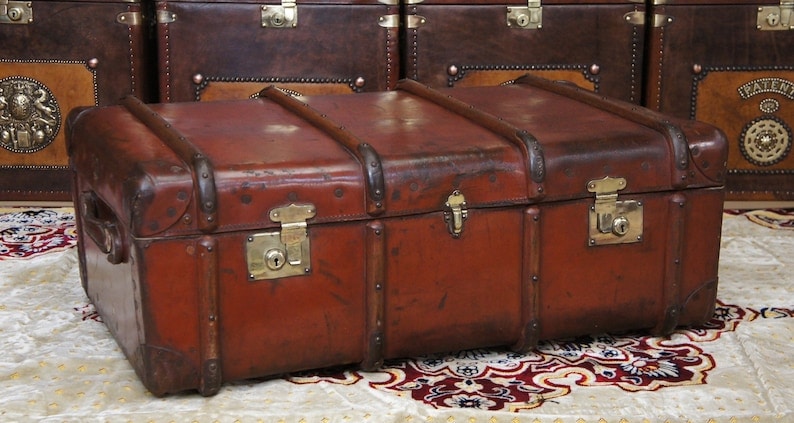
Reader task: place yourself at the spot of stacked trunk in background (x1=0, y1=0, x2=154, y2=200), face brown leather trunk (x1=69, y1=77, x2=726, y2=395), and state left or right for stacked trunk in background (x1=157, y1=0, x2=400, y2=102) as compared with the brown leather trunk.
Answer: left

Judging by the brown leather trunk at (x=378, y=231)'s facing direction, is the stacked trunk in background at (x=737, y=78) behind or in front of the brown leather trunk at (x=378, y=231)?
behind

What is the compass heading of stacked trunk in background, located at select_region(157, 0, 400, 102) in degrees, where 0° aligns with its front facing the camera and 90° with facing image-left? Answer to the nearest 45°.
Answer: approximately 0°

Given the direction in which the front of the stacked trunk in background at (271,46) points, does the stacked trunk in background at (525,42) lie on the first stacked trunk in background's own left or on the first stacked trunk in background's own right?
on the first stacked trunk in background's own left

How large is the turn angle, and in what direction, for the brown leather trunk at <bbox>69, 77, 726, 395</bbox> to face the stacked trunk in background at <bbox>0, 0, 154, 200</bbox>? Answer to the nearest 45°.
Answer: approximately 135° to its right

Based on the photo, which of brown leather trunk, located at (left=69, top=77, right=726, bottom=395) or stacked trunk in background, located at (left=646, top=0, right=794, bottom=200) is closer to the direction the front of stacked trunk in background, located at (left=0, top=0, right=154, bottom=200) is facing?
the brown leather trunk

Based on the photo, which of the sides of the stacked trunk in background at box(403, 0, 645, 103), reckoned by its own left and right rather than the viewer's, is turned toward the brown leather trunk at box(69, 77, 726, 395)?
front

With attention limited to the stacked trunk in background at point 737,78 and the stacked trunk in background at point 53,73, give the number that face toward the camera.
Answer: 2

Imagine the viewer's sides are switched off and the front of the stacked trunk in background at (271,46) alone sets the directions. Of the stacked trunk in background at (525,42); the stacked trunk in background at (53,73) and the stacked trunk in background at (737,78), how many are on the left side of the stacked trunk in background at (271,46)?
2

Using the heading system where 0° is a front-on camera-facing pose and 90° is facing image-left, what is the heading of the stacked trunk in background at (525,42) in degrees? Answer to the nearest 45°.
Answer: approximately 0°

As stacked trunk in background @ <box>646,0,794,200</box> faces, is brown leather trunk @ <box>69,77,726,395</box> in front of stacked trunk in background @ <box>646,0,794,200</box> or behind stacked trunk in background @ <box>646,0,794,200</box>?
in front
